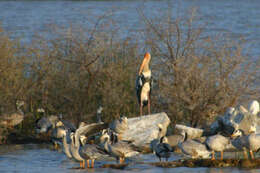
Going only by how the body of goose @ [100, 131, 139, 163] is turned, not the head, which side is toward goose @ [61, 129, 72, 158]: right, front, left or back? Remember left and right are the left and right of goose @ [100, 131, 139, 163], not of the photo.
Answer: front

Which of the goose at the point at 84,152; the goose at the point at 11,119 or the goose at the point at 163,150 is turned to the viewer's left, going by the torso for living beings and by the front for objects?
the goose at the point at 84,152

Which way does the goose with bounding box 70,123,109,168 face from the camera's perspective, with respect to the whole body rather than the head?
to the viewer's left

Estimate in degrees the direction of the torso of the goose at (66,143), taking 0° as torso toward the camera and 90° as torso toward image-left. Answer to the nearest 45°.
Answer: approximately 90°

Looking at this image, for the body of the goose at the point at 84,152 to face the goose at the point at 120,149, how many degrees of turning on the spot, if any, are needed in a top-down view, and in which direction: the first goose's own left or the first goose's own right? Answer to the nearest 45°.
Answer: approximately 180°

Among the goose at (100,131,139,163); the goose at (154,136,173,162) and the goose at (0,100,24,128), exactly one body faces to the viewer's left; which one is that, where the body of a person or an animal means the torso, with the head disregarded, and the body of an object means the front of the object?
the goose at (100,131,139,163)

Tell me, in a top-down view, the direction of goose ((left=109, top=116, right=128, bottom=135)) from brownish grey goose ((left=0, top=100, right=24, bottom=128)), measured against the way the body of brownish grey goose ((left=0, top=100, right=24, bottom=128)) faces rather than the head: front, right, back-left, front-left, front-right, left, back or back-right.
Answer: front-right

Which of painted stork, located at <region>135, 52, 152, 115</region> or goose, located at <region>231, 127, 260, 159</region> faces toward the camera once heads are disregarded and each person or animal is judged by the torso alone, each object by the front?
painted stork, located at <region>135, 52, 152, 115</region>
